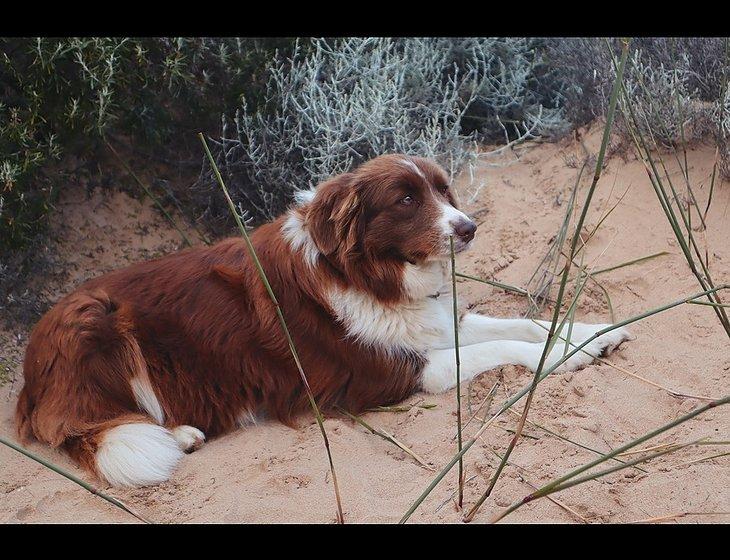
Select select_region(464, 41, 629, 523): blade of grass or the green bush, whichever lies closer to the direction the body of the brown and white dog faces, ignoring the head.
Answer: the blade of grass

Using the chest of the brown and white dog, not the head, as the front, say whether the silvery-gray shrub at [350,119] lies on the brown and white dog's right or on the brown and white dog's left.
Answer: on the brown and white dog's left

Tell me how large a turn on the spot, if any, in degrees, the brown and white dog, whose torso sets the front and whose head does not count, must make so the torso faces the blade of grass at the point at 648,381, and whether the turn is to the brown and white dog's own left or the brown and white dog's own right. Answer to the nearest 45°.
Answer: approximately 45° to the brown and white dog's own right

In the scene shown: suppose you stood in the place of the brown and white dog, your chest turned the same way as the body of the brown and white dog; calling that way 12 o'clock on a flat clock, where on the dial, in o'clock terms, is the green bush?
The green bush is roughly at 8 o'clock from the brown and white dog.

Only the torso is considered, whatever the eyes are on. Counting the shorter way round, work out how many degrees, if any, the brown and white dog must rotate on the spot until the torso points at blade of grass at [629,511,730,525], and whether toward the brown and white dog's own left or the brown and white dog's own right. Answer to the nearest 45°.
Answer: approximately 45° to the brown and white dog's own right

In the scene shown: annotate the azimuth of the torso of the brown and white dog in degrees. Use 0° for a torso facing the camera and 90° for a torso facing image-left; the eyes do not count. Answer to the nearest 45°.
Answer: approximately 270°
